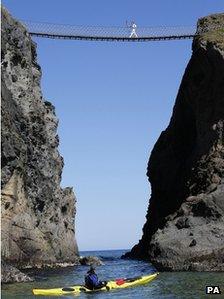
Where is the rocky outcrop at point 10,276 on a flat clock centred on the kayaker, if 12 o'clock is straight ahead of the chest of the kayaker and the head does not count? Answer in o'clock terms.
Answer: The rocky outcrop is roughly at 7 o'clock from the kayaker.

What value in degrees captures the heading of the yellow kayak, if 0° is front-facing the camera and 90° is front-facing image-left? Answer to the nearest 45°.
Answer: approximately 270°

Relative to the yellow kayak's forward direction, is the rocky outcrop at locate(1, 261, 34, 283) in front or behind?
behind

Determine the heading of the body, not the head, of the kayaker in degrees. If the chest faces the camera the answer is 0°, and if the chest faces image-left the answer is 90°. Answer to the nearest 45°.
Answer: approximately 270°
